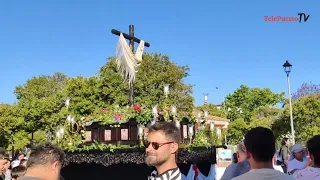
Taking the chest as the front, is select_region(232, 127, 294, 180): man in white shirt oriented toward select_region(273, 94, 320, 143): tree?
yes

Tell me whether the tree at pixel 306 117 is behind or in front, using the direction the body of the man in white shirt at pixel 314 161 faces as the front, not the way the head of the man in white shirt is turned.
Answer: in front

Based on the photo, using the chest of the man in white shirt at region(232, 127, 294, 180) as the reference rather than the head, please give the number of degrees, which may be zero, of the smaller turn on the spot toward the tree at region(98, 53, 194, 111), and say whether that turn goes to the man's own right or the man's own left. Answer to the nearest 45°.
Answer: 0° — they already face it

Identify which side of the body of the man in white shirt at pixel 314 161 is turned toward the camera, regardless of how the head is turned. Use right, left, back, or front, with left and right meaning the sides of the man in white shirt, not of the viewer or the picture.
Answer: back

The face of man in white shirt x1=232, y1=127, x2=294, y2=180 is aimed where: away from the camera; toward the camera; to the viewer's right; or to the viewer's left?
away from the camera

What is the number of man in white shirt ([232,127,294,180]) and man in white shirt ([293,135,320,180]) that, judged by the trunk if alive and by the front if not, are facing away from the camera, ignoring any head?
2

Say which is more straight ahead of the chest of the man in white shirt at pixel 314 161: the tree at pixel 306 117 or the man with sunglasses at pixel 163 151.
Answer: the tree

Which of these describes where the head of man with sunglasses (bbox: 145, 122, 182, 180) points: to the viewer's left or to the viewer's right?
to the viewer's left

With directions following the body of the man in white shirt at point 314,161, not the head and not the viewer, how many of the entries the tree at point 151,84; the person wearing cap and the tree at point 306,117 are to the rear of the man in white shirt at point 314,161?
0

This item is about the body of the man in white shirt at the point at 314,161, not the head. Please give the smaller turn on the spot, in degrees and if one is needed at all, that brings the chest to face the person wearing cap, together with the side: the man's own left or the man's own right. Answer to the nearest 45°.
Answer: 0° — they already face them

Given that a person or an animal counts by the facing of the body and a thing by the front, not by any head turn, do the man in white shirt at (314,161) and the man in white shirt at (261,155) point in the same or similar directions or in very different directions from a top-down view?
same or similar directions

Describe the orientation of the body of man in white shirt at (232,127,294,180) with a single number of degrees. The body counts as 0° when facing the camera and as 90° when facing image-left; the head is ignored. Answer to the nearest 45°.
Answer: approximately 180°

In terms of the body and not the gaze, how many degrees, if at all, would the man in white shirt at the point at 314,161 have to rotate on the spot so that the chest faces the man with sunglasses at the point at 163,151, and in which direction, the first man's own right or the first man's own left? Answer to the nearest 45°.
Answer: approximately 135° to the first man's own left
